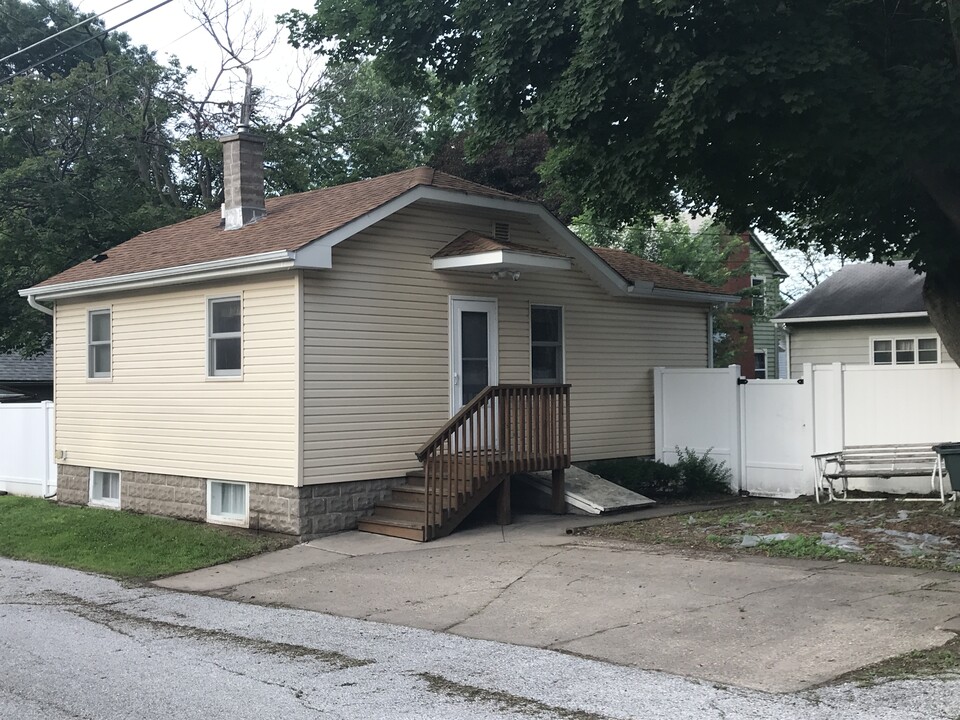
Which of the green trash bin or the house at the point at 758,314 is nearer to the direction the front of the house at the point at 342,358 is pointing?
the green trash bin

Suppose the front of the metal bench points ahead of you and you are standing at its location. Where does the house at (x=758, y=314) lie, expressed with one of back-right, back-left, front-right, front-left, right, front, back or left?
back

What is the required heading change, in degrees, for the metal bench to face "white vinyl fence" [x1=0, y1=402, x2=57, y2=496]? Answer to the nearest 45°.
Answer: approximately 90° to its right

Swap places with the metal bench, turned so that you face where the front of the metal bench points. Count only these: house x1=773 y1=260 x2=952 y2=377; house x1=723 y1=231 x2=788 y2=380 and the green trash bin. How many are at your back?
2

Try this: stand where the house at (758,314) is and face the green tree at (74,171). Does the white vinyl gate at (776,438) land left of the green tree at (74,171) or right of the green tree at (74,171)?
left

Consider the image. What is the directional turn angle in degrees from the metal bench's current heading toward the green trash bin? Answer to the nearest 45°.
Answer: approximately 45° to its left

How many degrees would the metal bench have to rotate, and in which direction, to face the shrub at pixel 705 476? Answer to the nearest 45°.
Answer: approximately 135° to its right

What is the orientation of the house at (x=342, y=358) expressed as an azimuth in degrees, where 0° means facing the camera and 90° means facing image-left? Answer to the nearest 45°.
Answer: approximately 315°

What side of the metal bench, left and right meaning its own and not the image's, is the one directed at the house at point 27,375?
right

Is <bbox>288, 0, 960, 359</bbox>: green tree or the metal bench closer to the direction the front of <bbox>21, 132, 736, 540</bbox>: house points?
the metal bench

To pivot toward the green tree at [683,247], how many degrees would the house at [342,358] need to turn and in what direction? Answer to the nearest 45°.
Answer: approximately 90° to its left

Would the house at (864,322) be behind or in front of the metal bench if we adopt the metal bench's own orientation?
behind
